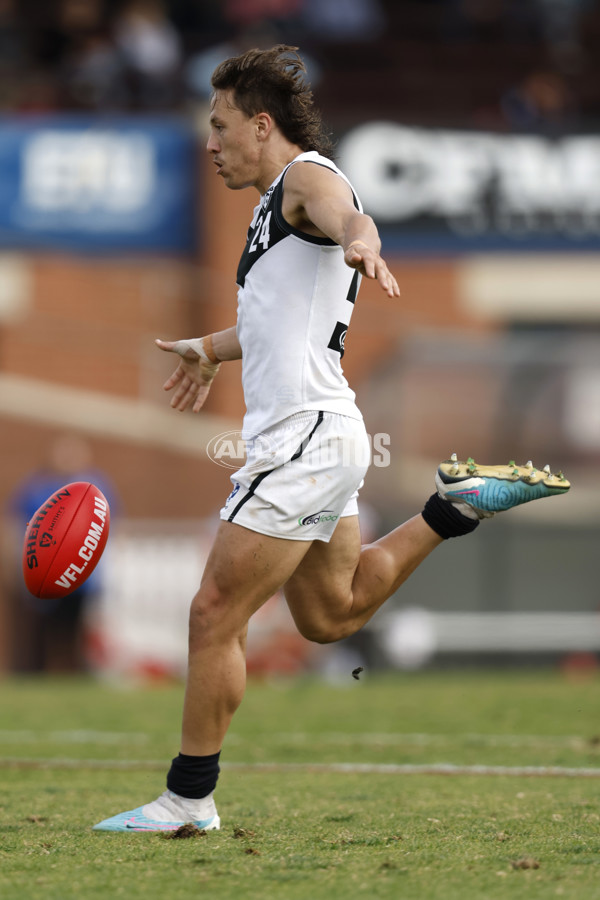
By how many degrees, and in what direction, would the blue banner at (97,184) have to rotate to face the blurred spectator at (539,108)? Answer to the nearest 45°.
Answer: approximately 90° to its left

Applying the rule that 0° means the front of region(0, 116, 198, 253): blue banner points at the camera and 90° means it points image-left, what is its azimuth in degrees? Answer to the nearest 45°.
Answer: approximately 0°

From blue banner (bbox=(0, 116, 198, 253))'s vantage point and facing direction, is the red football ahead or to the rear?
ahead

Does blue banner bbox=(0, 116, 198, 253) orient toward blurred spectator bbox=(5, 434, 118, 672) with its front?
yes

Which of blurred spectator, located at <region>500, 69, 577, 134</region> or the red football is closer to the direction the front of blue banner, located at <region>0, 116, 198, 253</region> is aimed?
the red football

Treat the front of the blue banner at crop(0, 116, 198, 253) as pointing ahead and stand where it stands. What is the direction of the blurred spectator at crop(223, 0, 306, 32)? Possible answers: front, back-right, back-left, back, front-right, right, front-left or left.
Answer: back-left

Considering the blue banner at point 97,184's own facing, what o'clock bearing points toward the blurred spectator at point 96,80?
The blurred spectator is roughly at 6 o'clock from the blue banner.
